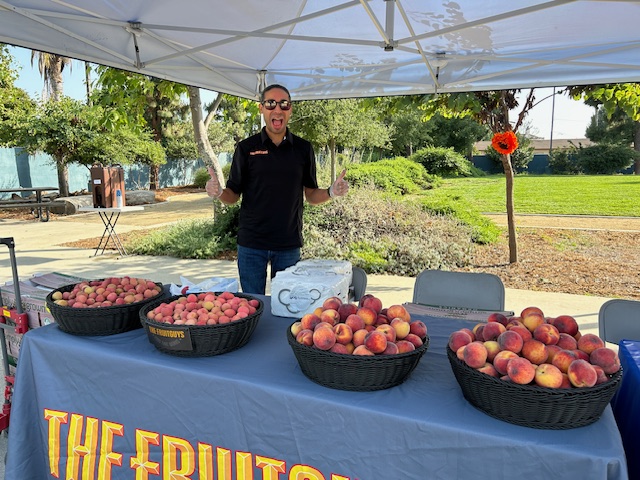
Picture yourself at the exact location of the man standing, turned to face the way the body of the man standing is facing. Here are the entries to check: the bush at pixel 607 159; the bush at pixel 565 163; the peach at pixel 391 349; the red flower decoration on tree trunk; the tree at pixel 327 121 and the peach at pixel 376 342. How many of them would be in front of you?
2

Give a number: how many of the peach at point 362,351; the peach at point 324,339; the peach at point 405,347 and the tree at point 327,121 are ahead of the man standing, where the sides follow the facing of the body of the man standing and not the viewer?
3

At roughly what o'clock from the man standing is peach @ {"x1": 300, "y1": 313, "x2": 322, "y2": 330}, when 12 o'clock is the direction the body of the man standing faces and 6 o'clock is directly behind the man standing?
The peach is roughly at 12 o'clock from the man standing.

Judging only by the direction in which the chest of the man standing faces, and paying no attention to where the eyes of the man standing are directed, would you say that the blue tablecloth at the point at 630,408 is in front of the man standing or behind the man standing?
in front

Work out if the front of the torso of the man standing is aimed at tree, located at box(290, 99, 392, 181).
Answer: no

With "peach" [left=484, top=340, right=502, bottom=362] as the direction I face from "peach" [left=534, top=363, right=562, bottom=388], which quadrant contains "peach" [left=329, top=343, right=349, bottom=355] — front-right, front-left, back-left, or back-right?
front-left

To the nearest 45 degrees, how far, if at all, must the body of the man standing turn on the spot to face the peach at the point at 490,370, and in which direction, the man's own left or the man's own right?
0° — they already face it

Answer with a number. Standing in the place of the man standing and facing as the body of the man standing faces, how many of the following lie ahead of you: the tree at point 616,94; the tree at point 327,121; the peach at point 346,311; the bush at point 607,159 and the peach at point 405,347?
2

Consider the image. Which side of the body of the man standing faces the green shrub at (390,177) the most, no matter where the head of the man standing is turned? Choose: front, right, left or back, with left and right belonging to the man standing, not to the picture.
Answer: back

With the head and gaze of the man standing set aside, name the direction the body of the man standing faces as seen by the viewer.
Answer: toward the camera

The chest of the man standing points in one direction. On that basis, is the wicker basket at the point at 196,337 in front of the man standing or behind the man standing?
in front

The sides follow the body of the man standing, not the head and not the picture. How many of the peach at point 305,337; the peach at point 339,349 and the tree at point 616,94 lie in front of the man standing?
2

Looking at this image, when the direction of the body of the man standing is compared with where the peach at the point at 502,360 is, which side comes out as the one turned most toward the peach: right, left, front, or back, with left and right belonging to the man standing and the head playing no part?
front

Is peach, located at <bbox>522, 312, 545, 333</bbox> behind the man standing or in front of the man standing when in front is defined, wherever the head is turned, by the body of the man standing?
in front

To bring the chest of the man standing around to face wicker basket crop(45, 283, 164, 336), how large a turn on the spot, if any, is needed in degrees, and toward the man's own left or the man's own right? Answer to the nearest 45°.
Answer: approximately 45° to the man's own right

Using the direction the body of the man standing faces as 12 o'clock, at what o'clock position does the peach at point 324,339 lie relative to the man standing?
The peach is roughly at 12 o'clock from the man standing.

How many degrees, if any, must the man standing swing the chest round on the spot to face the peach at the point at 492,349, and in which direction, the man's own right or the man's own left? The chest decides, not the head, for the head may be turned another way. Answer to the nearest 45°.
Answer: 0° — they already face it

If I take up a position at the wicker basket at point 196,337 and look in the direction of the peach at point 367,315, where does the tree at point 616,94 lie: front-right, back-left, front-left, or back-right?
front-left

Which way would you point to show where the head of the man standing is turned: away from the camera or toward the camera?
toward the camera

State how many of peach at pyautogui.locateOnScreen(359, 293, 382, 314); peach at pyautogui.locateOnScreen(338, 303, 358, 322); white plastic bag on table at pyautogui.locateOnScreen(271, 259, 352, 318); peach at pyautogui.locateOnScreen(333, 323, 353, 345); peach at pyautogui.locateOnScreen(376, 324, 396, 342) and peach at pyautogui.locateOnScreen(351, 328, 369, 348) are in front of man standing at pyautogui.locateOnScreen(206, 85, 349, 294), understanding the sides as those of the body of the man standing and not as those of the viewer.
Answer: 6

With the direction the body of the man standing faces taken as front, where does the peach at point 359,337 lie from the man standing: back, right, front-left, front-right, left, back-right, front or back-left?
front

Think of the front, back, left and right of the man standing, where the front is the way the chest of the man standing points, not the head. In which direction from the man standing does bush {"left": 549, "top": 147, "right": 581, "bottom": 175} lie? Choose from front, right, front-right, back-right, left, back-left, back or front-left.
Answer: back-left
